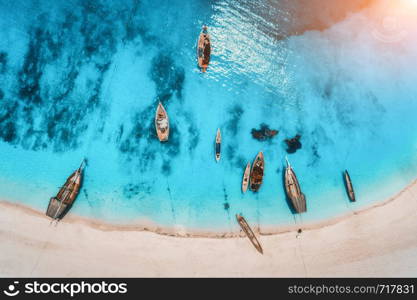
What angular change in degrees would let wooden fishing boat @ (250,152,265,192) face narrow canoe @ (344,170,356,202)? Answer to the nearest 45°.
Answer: approximately 90° to its right

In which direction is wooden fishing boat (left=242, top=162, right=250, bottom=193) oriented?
away from the camera

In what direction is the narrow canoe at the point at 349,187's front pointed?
away from the camera

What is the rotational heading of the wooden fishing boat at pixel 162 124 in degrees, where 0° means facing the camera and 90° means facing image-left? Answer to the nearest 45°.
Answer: approximately 180°

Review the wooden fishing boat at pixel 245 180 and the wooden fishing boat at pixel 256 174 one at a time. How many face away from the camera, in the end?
2

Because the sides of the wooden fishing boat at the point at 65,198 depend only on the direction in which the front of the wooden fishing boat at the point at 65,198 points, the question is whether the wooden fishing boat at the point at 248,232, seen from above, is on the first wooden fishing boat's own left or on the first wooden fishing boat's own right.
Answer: on the first wooden fishing boat's own right

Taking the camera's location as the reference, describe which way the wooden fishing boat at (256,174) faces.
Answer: facing away from the viewer

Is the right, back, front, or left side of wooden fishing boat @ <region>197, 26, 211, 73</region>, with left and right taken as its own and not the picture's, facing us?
back

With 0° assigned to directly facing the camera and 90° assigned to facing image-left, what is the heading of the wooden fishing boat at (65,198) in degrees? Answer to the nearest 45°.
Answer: approximately 225°

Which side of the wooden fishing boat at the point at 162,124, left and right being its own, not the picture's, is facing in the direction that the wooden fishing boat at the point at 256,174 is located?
right
